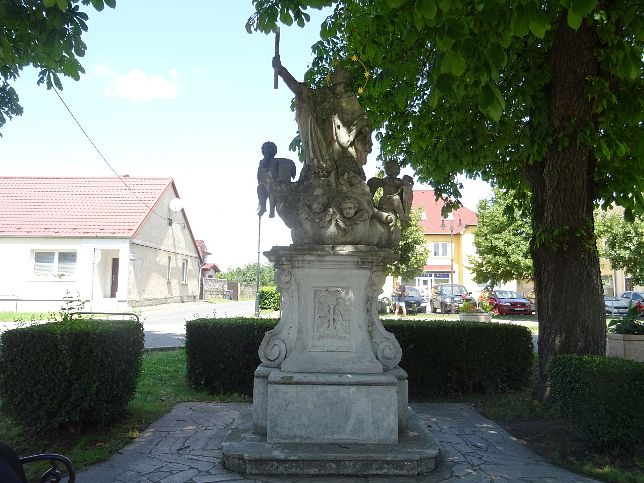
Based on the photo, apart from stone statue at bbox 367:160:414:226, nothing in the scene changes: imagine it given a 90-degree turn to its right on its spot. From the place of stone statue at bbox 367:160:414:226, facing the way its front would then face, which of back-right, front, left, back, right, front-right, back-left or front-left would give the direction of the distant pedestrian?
right

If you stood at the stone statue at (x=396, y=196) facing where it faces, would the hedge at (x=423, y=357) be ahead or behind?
behind

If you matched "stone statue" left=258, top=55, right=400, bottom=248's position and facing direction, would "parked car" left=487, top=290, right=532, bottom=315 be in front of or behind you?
behind

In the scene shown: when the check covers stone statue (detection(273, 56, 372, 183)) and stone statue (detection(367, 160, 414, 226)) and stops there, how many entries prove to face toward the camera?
2

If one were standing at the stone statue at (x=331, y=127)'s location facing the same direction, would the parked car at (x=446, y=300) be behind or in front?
behind

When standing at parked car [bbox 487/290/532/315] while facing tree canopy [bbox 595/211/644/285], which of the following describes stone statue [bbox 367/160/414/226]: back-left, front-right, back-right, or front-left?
back-right

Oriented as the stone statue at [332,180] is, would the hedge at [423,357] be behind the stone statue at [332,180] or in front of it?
behind

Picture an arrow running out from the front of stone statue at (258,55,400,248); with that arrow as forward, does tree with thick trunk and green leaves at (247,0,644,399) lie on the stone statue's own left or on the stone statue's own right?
on the stone statue's own left

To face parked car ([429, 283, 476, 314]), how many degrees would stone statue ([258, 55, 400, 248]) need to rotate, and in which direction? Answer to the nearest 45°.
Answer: approximately 180°
